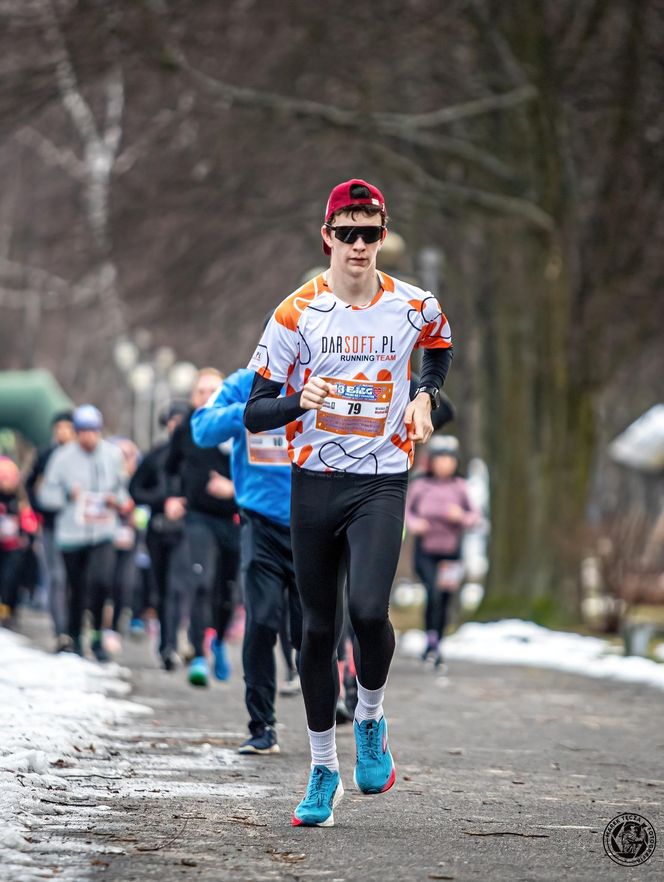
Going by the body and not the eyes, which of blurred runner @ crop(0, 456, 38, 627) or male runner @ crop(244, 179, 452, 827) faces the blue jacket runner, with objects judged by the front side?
the blurred runner

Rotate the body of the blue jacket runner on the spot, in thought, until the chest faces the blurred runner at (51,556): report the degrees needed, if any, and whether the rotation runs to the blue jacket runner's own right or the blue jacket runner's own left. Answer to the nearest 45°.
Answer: approximately 180°

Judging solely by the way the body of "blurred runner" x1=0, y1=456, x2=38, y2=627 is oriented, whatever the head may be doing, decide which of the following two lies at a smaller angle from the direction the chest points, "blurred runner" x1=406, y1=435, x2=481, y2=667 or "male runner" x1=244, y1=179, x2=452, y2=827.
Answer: the male runner

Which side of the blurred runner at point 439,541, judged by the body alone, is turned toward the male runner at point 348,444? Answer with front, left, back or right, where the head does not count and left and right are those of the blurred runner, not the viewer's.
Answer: front

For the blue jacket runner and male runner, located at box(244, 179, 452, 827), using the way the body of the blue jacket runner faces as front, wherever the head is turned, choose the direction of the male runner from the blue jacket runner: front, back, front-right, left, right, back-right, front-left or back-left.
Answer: front

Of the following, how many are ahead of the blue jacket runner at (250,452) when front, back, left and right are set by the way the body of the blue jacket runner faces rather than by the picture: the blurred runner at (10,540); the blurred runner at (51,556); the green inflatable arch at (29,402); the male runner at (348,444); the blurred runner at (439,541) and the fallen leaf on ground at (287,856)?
2

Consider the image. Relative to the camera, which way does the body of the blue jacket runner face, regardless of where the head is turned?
toward the camera

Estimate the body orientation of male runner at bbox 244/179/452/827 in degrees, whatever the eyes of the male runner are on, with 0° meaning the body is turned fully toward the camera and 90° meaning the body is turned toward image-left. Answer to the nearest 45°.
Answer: approximately 0°

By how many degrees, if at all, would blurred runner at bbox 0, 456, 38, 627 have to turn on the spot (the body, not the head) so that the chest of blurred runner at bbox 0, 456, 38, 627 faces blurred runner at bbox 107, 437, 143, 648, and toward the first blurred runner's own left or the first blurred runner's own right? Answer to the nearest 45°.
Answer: approximately 45° to the first blurred runner's own left

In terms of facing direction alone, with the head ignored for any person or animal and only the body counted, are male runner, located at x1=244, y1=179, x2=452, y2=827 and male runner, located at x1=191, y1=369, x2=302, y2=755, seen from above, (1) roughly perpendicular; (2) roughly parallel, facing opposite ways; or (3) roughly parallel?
roughly parallel
